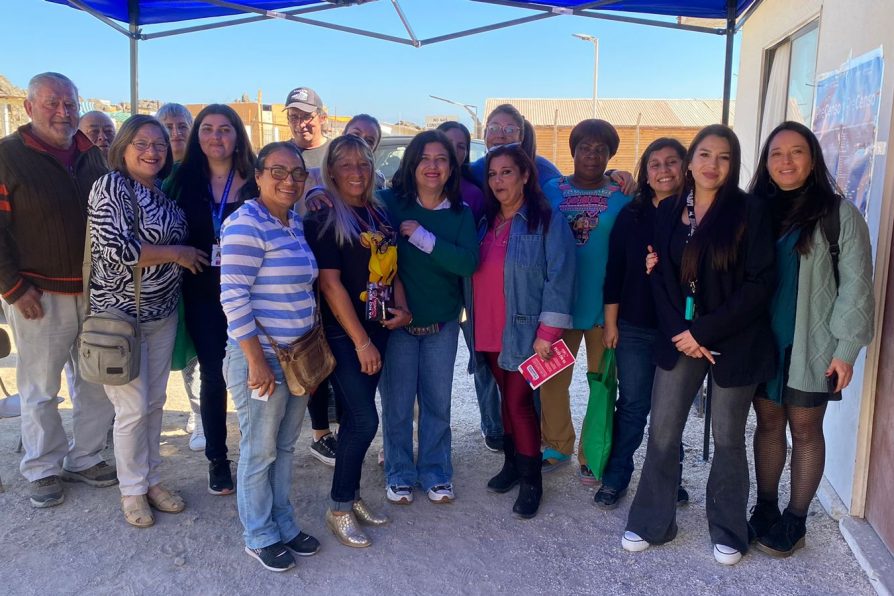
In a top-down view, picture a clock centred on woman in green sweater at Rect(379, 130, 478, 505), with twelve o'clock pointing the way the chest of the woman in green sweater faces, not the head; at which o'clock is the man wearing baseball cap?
The man wearing baseball cap is roughly at 5 o'clock from the woman in green sweater.

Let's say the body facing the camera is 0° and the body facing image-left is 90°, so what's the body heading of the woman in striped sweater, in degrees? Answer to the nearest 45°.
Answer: approximately 315°

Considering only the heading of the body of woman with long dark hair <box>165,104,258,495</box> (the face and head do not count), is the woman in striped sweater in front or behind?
in front

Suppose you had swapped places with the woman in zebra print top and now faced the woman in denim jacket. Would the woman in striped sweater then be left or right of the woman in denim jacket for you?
right

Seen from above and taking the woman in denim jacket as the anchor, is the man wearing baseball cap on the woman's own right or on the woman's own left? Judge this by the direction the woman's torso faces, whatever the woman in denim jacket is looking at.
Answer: on the woman's own right

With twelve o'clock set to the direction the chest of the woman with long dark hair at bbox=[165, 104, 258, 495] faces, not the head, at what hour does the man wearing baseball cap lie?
The man wearing baseball cap is roughly at 7 o'clock from the woman with long dark hair.

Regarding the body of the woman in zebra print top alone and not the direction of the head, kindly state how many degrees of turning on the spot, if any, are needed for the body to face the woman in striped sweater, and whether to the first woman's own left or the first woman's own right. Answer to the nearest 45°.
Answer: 0° — they already face them

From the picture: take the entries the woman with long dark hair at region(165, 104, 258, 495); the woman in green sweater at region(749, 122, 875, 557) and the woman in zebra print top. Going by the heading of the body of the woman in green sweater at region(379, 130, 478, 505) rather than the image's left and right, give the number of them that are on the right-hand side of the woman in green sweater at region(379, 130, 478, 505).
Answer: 2

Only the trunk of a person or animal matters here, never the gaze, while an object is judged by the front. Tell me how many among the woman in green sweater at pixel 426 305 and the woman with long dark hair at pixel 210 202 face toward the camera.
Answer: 2

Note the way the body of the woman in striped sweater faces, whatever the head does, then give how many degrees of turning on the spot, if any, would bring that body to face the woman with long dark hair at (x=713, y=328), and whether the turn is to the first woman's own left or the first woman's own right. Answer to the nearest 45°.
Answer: approximately 45° to the first woman's own left
